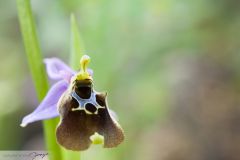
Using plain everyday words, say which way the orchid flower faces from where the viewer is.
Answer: facing the viewer and to the right of the viewer
